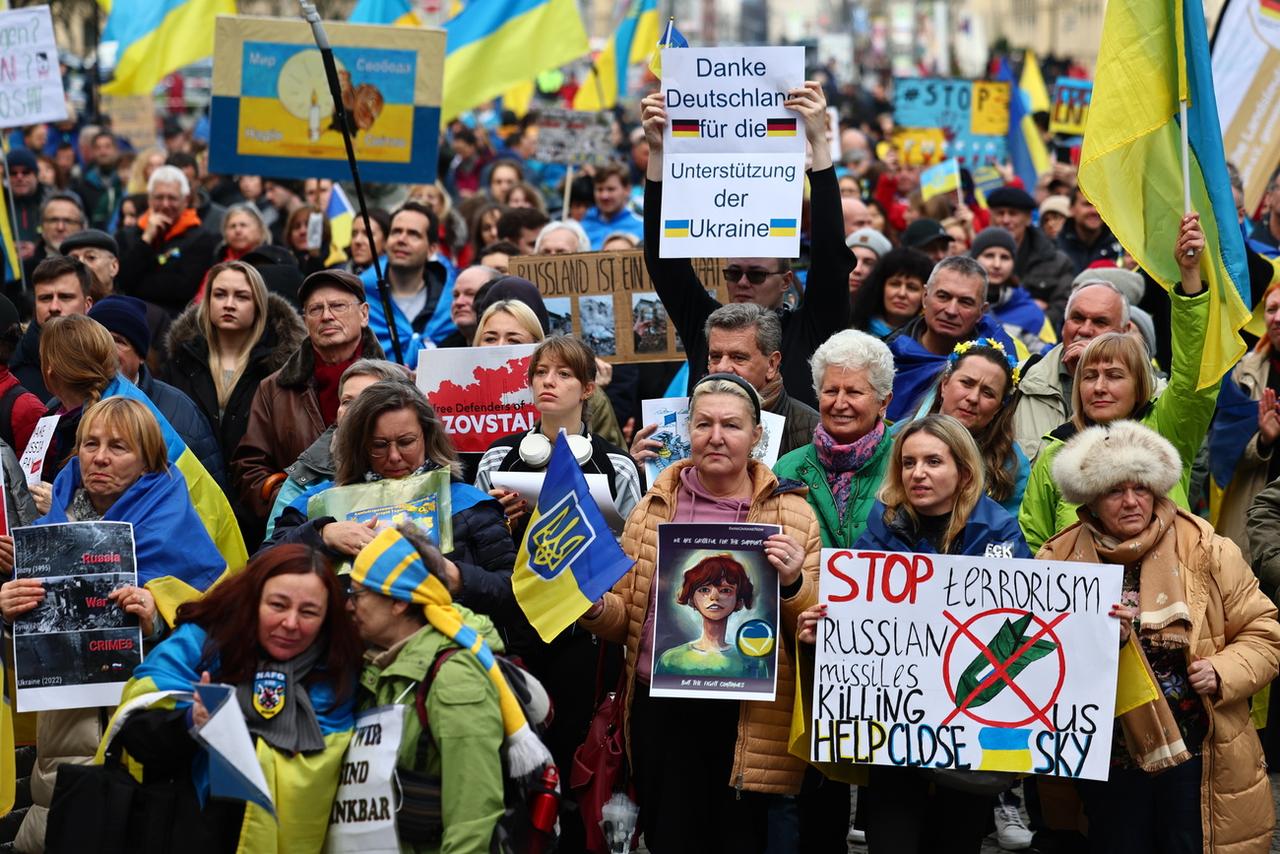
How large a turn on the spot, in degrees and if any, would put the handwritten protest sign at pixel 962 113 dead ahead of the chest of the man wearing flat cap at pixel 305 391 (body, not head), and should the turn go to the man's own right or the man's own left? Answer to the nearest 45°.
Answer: approximately 135° to the man's own left

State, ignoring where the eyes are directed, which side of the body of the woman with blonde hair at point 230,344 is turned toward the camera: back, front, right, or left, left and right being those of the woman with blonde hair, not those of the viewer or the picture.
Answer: front

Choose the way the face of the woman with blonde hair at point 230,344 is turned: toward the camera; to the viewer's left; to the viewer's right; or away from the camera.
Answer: toward the camera

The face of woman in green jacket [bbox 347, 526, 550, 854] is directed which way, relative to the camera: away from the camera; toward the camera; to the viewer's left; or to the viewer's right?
to the viewer's left

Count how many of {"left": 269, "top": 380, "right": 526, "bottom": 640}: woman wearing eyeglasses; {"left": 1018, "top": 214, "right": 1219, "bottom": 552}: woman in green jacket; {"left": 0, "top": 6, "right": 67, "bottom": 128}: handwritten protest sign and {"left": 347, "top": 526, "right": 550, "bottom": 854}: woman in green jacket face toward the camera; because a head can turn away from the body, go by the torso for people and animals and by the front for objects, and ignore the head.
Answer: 3

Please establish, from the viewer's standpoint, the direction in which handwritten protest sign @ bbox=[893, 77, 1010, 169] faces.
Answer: facing the viewer

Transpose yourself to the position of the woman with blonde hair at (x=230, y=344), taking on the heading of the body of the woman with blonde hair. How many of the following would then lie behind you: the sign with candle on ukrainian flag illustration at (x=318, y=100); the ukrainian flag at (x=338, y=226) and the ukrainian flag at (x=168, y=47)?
3

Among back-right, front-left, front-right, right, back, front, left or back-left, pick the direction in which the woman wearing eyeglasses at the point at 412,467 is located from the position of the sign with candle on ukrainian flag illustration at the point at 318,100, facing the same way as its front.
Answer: front

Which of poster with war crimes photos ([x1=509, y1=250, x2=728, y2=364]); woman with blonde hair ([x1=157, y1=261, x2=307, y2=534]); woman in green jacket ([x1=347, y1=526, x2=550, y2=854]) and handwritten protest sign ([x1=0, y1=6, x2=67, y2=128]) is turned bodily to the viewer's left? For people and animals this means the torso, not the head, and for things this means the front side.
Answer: the woman in green jacket

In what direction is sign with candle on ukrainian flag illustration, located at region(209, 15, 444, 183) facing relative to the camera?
toward the camera

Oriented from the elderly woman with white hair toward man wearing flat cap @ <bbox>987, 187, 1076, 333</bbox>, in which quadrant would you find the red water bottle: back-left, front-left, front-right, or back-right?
back-left

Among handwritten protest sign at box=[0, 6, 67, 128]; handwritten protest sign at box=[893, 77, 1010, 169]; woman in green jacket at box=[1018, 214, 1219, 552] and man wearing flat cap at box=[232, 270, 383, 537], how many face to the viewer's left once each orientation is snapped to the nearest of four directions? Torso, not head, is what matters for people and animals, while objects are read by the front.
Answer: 0

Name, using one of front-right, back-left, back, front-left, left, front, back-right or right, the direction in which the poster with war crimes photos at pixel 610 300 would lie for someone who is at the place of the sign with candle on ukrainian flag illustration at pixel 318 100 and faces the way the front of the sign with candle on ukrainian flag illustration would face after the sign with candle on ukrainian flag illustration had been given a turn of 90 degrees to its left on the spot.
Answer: front-right

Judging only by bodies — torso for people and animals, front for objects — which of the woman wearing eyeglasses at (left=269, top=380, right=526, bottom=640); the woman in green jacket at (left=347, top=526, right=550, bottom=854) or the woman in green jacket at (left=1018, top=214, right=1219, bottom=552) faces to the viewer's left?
the woman in green jacket at (left=347, top=526, right=550, bottom=854)

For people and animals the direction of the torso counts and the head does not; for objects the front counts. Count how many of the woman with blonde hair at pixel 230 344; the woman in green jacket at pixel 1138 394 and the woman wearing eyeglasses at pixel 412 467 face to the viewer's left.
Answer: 0
